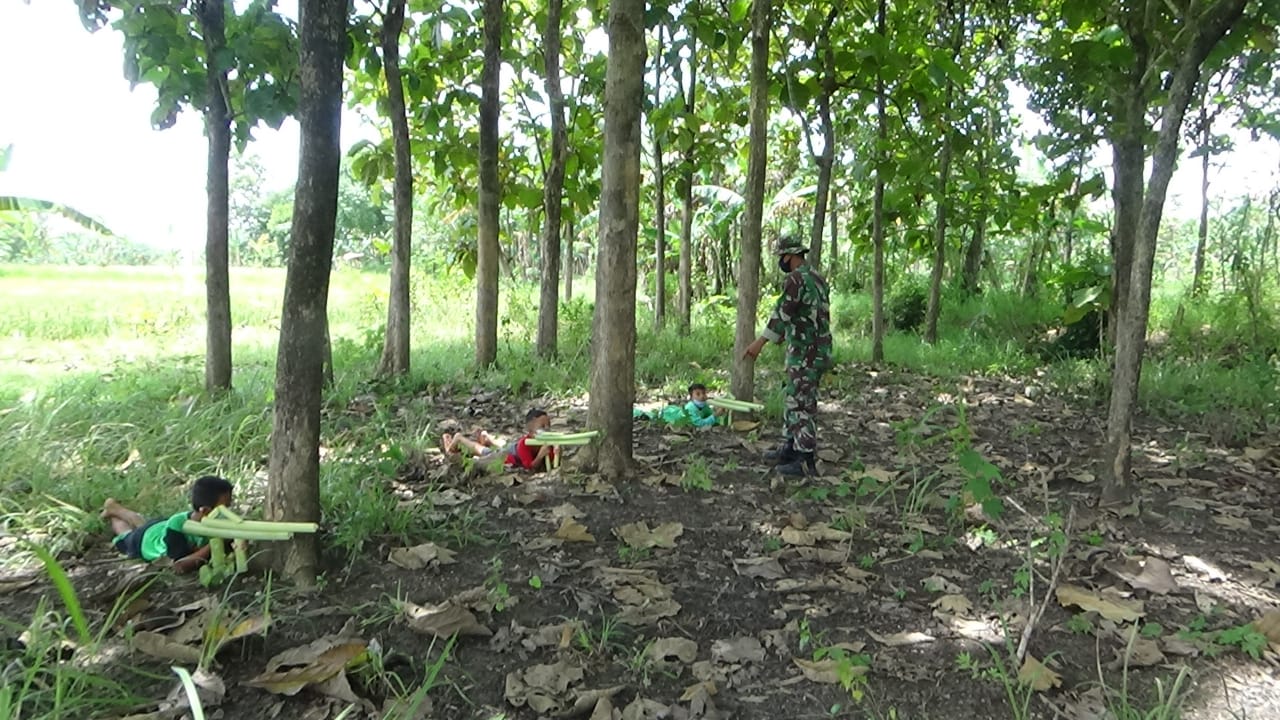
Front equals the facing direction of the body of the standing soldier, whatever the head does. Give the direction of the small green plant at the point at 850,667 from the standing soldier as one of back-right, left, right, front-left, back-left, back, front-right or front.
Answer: left

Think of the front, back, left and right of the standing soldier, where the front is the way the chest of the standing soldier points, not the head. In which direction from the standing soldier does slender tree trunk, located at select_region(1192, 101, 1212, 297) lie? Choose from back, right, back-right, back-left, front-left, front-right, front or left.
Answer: back-right

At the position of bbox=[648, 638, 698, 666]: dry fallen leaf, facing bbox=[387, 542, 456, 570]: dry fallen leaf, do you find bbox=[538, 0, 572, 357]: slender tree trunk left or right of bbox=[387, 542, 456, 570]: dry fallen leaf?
right

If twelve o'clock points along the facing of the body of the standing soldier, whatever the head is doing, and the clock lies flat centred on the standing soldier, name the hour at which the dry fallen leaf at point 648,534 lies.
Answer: The dry fallen leaf is roughly at 10 o'clock from the standing soldier.

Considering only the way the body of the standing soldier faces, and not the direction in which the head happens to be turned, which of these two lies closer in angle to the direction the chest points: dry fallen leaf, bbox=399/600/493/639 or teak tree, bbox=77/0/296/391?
the teak tree

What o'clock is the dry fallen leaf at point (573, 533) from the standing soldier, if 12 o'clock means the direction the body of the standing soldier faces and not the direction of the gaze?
The dry fallen leaf is roughly at 10 o'clock from the standing soldier.

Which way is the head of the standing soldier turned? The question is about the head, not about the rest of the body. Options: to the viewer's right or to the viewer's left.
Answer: to the viewer's left

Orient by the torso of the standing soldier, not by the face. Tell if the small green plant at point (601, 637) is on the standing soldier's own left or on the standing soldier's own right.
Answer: on the standing soldier's own left

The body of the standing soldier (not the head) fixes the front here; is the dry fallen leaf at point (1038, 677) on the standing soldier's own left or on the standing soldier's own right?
on the standing soldier's own left

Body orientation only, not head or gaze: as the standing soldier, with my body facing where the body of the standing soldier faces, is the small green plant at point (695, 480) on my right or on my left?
on my left

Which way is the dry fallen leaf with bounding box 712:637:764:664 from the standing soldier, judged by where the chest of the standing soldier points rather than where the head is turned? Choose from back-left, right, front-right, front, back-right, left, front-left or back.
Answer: left

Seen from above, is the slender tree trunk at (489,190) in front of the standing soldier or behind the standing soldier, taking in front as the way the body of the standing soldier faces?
in front

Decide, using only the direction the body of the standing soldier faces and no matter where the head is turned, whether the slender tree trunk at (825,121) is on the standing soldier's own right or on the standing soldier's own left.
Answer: on the standing soldier's own right

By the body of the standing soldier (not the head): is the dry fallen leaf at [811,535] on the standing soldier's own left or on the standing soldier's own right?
on the standing soldier's own left

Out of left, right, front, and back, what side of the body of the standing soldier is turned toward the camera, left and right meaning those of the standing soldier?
left

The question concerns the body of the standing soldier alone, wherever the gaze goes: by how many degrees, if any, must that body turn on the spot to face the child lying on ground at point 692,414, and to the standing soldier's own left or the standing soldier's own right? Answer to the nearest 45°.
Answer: approximately 45° to the standing soldier's own right

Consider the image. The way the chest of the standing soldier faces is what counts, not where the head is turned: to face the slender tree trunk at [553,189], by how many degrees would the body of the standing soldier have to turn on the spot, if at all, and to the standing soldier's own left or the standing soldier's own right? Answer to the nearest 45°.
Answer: approximately 45° to the standing soldier's own right

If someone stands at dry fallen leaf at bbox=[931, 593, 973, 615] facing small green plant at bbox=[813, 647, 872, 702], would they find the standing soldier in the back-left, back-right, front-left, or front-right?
back-right

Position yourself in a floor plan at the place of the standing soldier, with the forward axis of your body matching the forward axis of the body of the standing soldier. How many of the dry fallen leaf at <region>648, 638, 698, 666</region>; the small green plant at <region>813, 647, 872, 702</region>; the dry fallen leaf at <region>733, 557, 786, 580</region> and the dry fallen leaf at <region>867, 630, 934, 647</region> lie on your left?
4

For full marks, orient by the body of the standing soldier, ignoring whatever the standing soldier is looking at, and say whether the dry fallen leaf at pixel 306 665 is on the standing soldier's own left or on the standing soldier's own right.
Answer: on the standing soldier's own left

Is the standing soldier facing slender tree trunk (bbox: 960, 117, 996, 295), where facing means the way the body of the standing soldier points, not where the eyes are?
no
